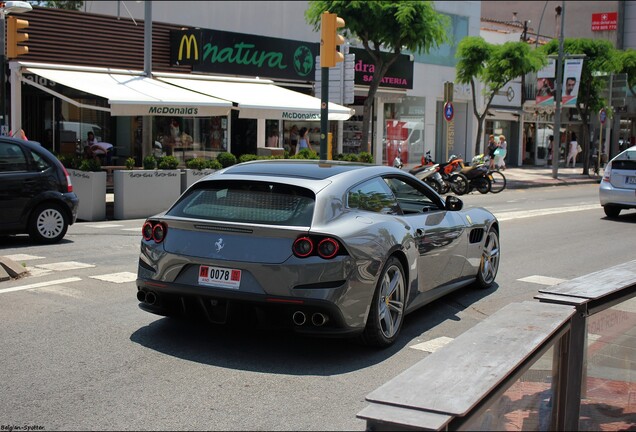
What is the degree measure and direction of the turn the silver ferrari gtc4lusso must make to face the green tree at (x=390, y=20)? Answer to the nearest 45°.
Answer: approximately 45° to its left

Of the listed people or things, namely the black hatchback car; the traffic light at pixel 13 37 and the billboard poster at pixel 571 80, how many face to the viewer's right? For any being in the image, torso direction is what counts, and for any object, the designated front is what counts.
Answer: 1

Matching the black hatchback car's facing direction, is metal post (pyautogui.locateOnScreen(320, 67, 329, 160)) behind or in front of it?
behind

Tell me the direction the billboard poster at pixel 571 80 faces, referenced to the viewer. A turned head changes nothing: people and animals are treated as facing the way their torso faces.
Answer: facing the viewer

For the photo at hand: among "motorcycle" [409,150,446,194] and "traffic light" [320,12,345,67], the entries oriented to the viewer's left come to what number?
0

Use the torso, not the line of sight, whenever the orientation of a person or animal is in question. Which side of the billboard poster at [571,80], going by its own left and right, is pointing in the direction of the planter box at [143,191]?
front

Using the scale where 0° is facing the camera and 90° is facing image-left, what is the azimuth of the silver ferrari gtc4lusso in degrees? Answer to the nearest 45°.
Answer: approximately 225°

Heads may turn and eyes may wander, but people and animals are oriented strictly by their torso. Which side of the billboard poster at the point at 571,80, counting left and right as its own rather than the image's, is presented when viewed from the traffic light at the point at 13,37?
front

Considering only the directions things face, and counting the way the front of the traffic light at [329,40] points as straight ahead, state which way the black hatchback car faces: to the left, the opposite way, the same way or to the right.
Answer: the opposite way

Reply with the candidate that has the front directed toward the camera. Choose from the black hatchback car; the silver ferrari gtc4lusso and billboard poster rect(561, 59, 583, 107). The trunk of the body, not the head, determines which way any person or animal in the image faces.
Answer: the billboard poster

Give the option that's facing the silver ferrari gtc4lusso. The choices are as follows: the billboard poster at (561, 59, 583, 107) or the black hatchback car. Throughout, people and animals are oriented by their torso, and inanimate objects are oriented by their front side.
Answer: the billboard poster
